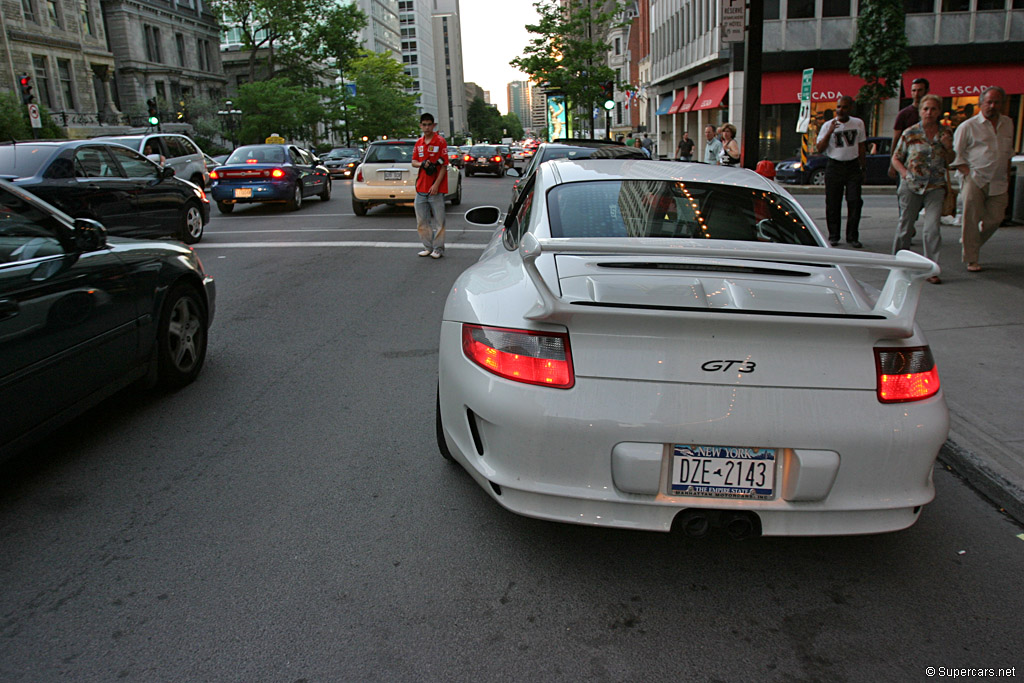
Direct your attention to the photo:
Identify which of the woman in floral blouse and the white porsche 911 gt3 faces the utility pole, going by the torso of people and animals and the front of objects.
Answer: the white porsche 911 gt3

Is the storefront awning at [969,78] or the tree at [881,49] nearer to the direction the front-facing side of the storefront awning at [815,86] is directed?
the tree

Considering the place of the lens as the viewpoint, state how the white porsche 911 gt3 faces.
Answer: facing away from the viewer

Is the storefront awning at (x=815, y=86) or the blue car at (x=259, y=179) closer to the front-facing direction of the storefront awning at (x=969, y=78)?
the blue car

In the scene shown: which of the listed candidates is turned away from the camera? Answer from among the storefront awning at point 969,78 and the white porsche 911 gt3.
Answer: the white porsche 911 gt3

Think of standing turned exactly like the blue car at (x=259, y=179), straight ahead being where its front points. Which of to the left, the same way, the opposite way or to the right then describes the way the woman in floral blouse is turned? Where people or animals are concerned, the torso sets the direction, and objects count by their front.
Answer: the opposite way

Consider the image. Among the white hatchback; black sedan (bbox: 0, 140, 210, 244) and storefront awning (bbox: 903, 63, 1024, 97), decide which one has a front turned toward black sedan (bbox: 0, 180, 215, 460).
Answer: the storefront awning

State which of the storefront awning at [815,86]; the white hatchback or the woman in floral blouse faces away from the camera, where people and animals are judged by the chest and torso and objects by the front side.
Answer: the white hatchback

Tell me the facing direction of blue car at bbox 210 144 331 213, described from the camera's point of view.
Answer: facing away from the viewer and to the right of the viewer

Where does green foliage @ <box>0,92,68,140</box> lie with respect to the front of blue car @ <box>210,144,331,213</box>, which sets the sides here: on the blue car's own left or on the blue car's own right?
on the blue car's own left

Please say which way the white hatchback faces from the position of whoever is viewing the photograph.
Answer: facing away from the viewer
